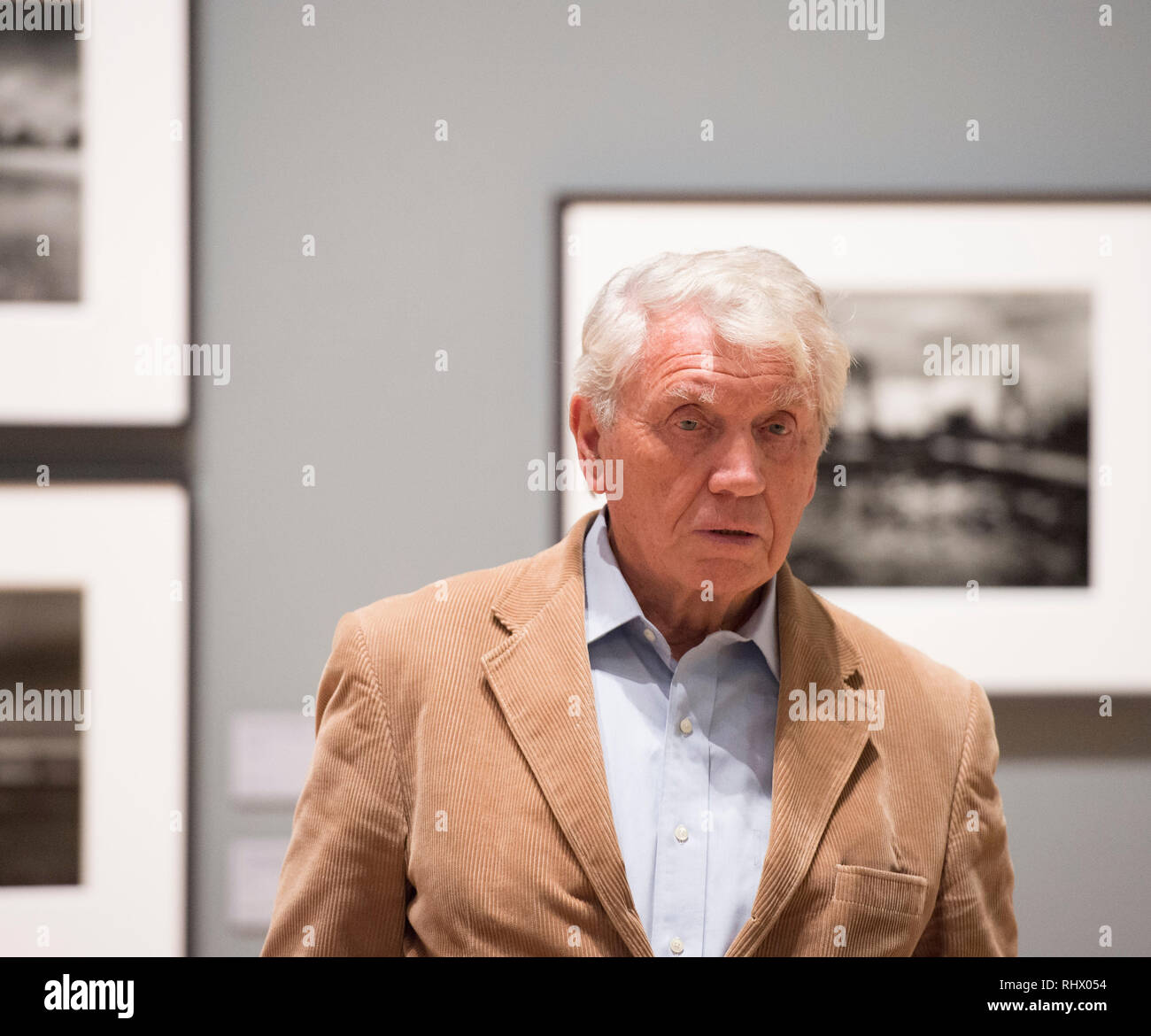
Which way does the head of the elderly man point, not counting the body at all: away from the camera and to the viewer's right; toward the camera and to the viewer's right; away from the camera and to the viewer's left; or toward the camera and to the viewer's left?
toward the camera and to the viewer's right

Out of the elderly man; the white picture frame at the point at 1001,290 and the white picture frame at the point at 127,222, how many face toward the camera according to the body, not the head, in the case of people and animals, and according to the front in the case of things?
3

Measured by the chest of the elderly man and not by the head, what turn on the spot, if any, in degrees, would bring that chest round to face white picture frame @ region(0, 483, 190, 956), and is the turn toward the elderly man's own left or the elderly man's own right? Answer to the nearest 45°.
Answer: approximately 135° to the elderly man's own right

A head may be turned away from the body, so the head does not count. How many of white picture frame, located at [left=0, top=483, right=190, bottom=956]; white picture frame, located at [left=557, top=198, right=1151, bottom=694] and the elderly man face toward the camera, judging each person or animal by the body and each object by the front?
3

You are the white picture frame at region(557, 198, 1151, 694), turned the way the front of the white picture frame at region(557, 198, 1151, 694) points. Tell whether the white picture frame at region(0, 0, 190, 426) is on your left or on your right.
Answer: on your right

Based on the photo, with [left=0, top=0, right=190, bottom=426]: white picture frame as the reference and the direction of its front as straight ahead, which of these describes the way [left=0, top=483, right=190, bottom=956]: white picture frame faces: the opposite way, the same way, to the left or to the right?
the same way

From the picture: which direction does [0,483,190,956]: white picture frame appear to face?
toward the camera

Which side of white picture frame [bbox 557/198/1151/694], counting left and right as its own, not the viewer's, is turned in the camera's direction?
front

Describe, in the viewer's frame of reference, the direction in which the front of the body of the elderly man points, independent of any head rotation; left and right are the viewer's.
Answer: facing the viewer

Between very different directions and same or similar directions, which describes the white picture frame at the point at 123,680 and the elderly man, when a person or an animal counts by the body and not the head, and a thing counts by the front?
same or similar directions

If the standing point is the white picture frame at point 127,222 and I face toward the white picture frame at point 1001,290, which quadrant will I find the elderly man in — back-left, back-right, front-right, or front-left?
front-right

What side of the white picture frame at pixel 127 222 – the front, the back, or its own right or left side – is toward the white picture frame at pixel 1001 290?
left

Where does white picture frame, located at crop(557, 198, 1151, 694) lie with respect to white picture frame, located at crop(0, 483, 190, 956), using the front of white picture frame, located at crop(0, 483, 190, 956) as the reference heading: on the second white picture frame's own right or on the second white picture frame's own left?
on the second white picture frame's own left
